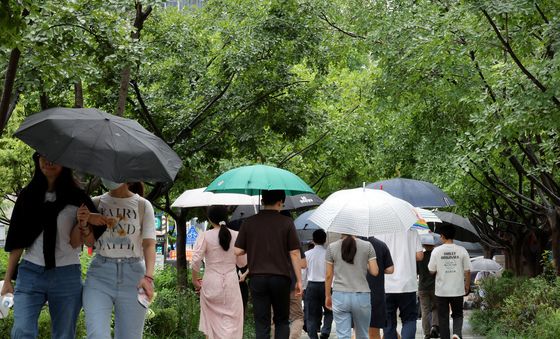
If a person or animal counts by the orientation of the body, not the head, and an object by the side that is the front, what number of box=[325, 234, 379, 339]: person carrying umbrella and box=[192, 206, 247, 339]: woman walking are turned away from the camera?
2

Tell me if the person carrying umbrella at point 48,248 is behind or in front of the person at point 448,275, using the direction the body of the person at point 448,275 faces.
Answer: behind

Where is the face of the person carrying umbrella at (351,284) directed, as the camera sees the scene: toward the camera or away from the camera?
away from the camera

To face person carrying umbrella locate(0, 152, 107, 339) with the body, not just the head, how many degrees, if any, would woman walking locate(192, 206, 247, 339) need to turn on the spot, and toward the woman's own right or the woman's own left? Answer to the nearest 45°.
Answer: approximately 180°

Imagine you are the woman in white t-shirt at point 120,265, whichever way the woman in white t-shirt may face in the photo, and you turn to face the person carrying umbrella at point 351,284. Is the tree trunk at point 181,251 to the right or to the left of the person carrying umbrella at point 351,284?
left

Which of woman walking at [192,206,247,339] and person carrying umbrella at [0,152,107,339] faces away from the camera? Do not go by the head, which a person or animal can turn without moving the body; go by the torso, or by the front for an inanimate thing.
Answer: the woman walking

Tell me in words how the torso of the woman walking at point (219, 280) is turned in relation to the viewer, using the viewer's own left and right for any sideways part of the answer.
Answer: facing away from the viewer

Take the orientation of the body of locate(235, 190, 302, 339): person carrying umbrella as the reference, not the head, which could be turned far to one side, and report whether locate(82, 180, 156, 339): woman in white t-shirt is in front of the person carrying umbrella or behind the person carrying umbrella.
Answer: behind

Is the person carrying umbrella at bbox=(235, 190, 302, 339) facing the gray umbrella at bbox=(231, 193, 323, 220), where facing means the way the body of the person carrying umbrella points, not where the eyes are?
yes

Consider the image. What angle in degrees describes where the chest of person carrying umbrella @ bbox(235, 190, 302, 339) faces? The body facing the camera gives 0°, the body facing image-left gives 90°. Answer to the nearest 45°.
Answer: approximately 180°

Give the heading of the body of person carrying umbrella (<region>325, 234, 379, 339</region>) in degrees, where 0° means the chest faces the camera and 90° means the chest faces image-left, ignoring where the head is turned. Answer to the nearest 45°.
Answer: approximately 180°

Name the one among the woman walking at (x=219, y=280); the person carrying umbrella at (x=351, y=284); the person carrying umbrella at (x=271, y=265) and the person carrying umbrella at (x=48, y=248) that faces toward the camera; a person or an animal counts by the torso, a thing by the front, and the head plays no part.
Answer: the person carrying umbrella at (x=48, y=248)
